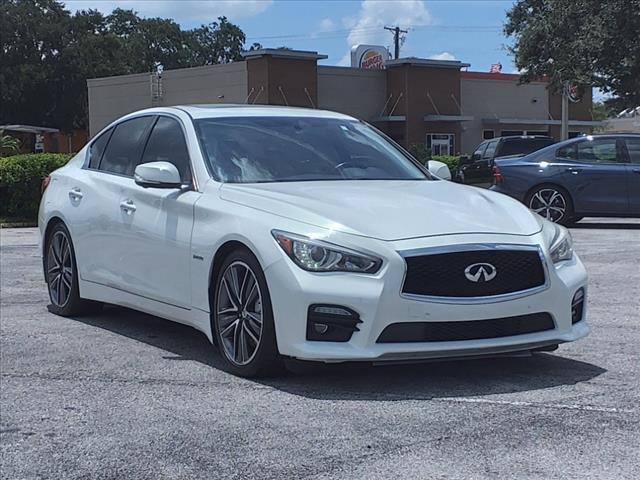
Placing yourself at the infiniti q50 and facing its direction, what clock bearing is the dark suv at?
The dark suv is roughly at 8 o'clock from the infiniti q50.

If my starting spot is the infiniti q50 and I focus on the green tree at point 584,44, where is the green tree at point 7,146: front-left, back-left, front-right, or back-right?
front-left

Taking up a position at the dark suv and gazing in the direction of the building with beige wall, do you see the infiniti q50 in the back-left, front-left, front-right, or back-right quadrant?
back-left

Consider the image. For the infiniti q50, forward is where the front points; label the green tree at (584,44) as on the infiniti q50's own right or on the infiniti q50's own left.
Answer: on the infiniti q50's own left

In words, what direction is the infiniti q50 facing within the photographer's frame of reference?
facing the viewer and to the right of the viewer

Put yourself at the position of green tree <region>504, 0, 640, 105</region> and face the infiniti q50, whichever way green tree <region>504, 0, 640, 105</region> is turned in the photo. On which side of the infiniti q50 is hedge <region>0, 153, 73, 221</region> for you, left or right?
right

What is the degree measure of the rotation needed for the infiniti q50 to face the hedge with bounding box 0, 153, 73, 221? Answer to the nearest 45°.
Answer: approximately 135° to its left

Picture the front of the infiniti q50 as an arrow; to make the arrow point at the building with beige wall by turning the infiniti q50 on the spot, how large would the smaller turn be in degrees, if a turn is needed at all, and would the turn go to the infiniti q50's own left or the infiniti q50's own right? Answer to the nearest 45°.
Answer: approximately 135° to the infiniti q50's own left

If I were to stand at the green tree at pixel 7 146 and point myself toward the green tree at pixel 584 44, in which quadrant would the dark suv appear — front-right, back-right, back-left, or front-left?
front-right
